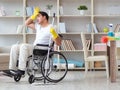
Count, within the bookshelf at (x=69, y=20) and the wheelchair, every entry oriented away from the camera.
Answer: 0

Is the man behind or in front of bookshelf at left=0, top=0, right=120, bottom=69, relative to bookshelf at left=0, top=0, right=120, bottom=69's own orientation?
in front
